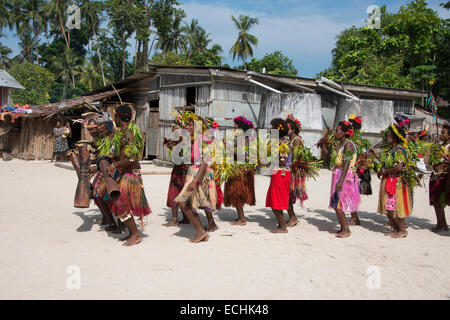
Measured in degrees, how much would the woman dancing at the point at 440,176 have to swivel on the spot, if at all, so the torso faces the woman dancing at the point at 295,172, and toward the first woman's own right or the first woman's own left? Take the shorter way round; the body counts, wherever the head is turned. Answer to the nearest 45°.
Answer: approximately 45° to the first woman's own left

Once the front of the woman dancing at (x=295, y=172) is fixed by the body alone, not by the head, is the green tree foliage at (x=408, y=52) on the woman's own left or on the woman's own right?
on the woman's own right

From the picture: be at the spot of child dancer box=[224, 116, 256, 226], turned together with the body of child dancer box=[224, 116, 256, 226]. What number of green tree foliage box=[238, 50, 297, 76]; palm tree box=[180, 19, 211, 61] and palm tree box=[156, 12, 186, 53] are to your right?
3

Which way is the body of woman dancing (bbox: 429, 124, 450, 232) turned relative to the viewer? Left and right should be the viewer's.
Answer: facing to the left of the viewer

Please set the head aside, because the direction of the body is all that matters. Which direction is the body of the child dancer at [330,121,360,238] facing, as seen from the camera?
to the viewer's left

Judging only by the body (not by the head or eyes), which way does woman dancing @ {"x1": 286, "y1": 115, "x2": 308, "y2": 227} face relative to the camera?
to the viewer's left

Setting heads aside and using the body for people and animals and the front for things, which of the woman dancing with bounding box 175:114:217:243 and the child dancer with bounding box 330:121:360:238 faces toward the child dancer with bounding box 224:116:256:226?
the child dancer with bounding box 330:121:360:238

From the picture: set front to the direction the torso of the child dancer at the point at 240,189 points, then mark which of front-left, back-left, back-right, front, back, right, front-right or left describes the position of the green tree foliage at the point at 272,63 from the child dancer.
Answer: right

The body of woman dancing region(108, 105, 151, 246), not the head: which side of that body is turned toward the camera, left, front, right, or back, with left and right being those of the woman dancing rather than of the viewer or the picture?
left

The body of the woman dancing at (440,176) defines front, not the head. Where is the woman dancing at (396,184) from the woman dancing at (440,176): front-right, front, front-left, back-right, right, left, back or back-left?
front-left

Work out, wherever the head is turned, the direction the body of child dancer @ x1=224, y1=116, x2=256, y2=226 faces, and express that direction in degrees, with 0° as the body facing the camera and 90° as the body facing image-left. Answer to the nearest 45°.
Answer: approximately 90°

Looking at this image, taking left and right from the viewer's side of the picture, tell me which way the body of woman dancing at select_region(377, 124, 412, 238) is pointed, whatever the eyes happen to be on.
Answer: facing to the left of the viewer

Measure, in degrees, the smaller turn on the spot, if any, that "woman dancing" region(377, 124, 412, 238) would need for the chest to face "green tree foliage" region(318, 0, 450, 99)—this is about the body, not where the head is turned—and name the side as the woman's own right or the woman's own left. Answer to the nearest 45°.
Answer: approximately 90° to the woman's own right

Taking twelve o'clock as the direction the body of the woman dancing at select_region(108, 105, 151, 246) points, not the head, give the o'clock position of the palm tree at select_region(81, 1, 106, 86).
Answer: The palm tree is roughly at 3 o'clock from the woman dancing.

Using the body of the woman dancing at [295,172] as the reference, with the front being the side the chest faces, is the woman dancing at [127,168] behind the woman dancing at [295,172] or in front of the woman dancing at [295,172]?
in front

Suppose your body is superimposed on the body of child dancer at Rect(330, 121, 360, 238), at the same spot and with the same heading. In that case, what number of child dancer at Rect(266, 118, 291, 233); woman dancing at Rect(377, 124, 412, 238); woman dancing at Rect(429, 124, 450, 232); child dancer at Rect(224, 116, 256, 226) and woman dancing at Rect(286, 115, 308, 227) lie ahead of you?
3

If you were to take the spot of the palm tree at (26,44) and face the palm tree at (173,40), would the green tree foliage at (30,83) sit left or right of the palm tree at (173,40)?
right

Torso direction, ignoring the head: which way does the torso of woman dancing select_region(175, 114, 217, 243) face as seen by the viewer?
to the viewer's left
